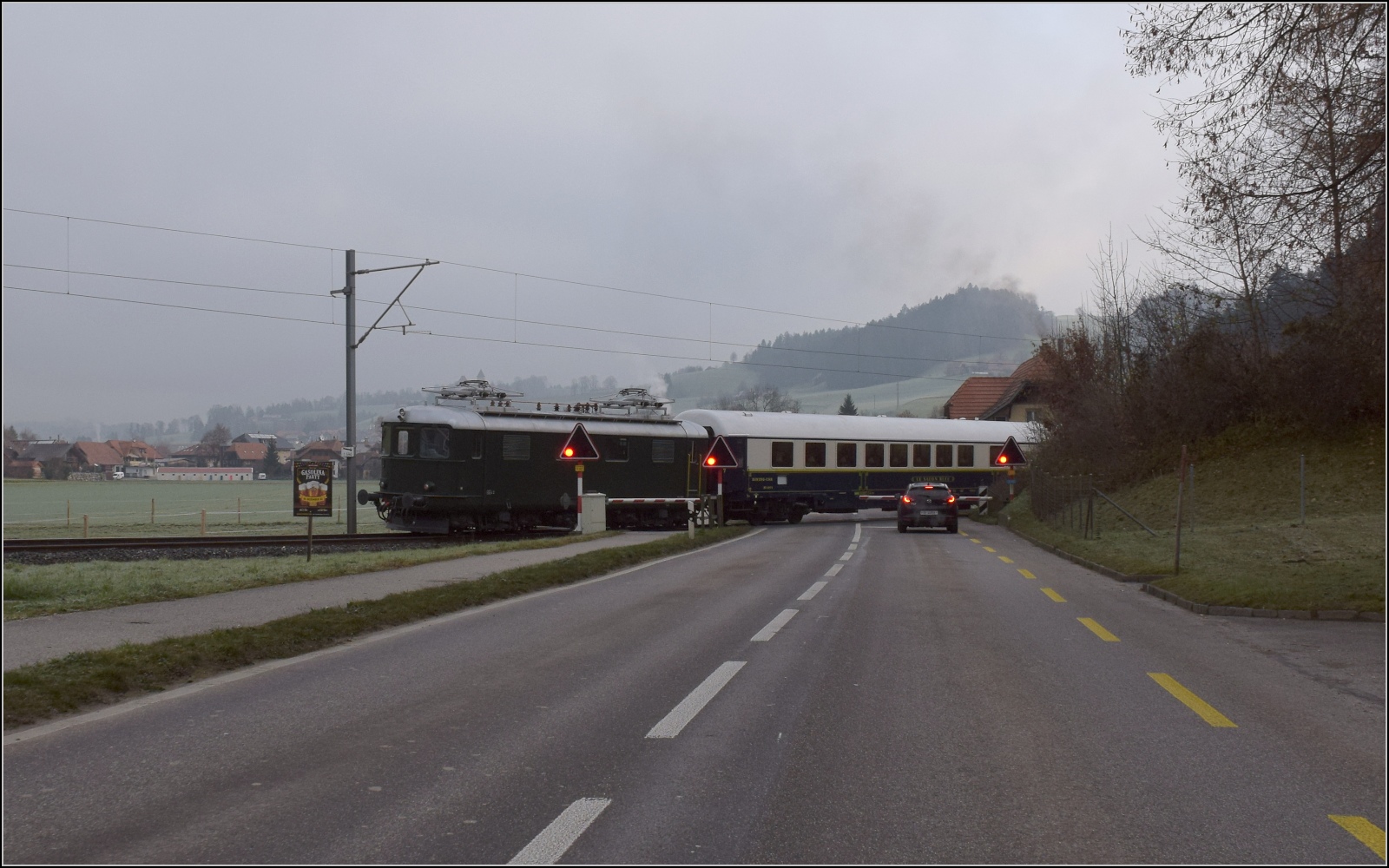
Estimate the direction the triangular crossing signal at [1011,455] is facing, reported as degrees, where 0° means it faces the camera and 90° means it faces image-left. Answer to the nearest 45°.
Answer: approximately 0°

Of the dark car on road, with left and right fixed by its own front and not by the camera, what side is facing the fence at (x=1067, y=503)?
right

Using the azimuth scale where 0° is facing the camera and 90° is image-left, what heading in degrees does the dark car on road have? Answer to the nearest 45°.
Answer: approximately 180°

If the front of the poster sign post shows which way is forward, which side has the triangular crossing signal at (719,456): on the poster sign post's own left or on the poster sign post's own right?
on the poster sign post's own left

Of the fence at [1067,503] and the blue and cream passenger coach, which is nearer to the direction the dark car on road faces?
the blue and cream passenger coach

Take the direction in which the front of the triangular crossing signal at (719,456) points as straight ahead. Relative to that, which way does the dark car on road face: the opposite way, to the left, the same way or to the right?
the opposite way

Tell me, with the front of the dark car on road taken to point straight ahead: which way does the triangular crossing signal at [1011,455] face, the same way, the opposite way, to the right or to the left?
the opposite way
